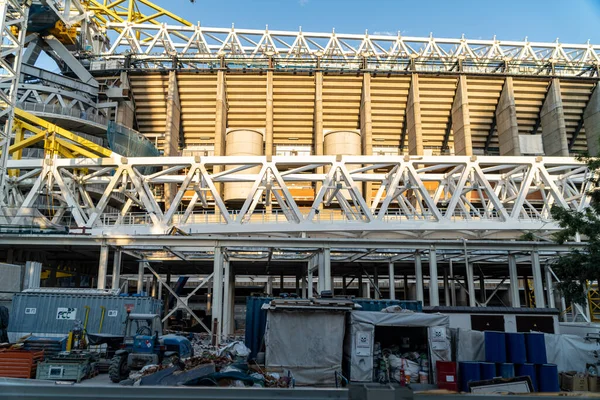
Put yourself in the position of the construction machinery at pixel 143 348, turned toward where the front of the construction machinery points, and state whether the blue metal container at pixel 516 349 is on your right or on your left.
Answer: on your left

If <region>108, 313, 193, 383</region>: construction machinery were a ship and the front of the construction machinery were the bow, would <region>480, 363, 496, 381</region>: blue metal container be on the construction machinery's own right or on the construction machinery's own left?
on the construction machinery's own left

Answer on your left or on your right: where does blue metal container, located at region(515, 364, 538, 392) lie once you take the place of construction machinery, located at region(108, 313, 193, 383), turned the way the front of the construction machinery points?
on your left
